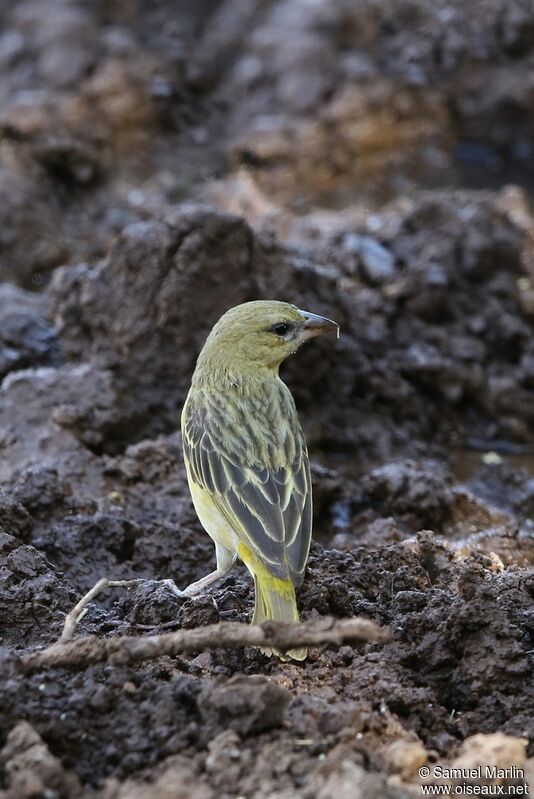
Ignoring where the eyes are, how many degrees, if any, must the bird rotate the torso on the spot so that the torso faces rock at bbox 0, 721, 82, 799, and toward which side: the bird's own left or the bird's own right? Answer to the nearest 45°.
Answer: approximately 135° to the bird's own left

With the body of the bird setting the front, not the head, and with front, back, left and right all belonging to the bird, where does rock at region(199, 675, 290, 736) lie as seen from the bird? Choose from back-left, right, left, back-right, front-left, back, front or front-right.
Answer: back-left

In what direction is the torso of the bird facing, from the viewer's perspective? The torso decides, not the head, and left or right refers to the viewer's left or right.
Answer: facing away from the viewer and to the left of the viewer
